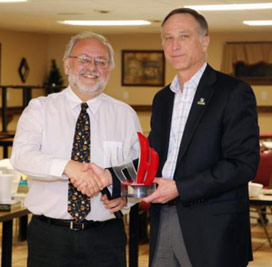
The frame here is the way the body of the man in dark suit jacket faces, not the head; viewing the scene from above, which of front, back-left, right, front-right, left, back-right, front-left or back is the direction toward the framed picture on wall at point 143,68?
back-right

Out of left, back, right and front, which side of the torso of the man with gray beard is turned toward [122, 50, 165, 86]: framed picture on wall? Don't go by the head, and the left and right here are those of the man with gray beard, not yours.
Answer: back

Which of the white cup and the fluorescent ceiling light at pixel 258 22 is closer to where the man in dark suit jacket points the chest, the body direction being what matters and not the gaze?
the white cup

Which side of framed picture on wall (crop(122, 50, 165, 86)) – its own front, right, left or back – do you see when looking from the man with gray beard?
front

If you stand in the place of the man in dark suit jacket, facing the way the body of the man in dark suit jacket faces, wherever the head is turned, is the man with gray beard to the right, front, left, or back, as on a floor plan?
right

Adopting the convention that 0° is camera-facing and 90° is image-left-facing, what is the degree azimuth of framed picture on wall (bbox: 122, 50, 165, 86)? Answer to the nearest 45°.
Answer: approximately 0°

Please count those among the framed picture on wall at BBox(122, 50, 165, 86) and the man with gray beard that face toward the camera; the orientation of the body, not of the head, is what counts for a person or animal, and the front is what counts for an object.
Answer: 2

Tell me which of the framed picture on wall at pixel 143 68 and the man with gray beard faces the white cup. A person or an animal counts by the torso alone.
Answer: the framed picture on wall

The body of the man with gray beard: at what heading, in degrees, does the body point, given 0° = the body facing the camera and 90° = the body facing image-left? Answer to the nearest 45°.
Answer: approximately 0°
